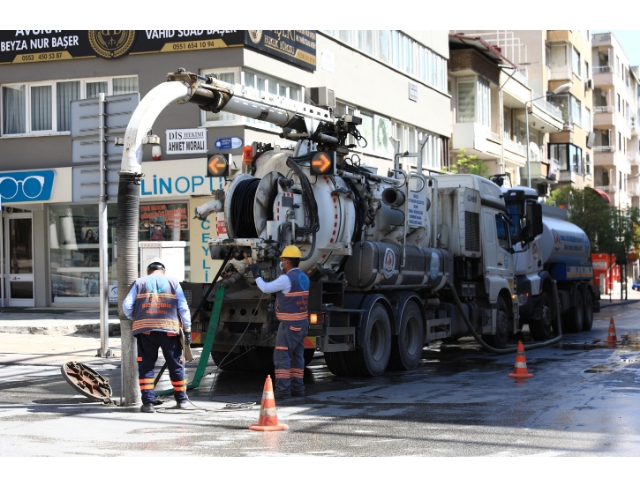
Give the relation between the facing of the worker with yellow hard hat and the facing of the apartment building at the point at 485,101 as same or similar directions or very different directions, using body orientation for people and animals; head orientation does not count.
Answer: very different directions

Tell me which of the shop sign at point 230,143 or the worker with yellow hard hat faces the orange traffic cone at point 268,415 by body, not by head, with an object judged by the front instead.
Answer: the shop sign

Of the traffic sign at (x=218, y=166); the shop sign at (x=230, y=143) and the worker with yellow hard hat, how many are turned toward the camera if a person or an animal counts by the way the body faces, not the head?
2

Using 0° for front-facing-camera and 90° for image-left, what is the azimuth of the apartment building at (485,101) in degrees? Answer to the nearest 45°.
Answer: approximately 315°

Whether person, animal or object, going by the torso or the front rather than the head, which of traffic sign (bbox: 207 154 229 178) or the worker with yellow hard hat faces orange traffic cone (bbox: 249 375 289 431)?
the traffic sign

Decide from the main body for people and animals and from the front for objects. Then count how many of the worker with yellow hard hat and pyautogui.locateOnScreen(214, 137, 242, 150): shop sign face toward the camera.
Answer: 1

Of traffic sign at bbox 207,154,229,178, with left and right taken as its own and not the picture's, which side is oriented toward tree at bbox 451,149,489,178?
back

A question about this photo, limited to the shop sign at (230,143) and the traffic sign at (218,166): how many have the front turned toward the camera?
2

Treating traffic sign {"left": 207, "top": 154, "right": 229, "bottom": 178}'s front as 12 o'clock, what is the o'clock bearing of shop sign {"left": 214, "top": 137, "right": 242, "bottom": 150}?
The shop sign is roughly at 6 o'clock from the traffic sign.

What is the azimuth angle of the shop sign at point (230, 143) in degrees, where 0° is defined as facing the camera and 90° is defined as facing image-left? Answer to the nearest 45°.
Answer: approximately 0°
